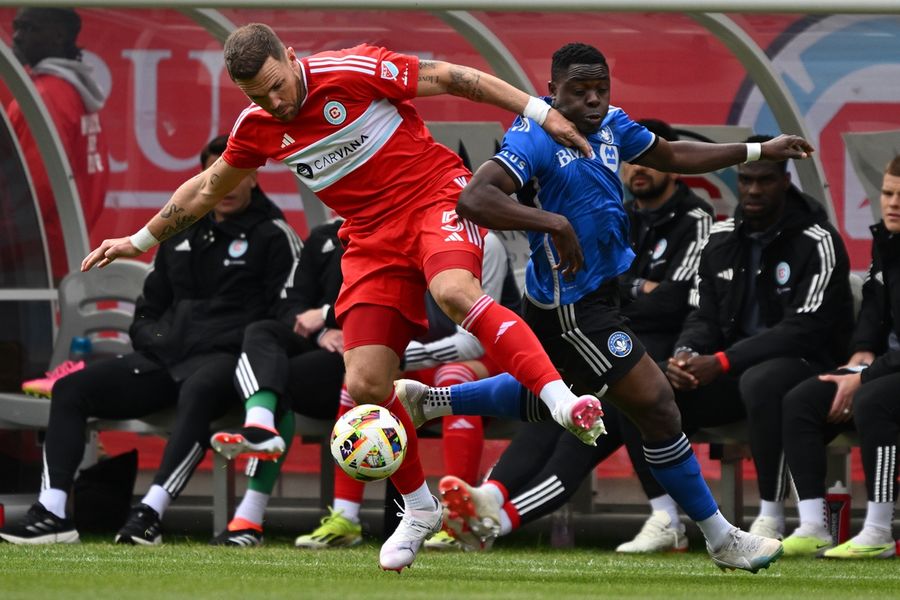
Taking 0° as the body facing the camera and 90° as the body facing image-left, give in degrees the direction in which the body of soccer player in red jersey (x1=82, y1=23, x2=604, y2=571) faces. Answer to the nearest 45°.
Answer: approximately 0°

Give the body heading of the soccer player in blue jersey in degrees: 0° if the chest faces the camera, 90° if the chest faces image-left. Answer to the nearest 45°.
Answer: approximately 315°

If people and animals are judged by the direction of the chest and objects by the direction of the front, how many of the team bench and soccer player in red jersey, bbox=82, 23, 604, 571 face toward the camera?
2

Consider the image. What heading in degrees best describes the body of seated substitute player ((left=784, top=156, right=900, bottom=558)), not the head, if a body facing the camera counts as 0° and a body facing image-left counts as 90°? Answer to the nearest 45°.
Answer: approximately 45°

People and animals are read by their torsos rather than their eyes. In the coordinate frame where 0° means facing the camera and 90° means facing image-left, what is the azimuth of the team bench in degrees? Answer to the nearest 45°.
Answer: approximately 0°
